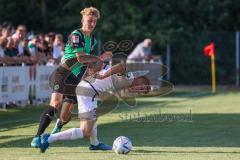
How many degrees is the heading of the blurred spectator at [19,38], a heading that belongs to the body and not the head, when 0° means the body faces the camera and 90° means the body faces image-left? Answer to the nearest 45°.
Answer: approximately 315°

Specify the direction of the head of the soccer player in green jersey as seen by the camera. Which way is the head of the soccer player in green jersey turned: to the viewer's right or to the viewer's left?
to the viewer's right

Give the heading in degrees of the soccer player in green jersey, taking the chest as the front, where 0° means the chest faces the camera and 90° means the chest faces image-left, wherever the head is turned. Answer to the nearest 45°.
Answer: approximately 315°

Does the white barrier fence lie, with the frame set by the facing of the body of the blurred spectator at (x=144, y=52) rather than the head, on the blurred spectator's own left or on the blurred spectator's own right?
on the blurred spectator's own right

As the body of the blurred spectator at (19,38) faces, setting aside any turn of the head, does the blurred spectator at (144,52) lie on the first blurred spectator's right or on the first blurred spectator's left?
on the first blurred spectator's left

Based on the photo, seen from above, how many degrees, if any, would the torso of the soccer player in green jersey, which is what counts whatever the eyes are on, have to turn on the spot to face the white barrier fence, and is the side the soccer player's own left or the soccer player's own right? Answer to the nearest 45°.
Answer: approximately 135° to the soccer player's own left
